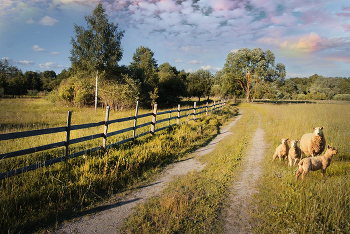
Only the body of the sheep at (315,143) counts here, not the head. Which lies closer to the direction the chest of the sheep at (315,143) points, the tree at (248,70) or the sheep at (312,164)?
the sheep

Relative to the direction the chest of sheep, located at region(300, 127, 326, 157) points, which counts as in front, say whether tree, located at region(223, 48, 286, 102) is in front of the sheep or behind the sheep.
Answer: behind

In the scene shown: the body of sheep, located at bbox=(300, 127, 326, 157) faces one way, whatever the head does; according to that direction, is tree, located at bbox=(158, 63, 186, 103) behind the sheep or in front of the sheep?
behind

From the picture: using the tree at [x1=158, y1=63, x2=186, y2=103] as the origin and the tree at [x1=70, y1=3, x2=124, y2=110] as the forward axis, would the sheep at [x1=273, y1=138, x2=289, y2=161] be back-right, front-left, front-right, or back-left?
front-left
